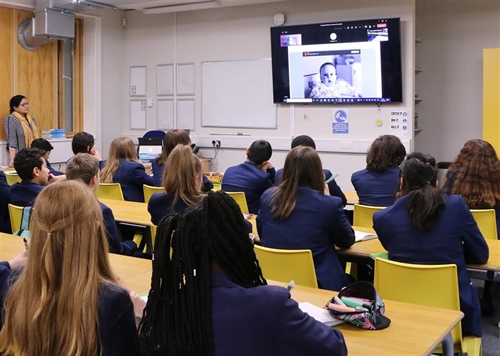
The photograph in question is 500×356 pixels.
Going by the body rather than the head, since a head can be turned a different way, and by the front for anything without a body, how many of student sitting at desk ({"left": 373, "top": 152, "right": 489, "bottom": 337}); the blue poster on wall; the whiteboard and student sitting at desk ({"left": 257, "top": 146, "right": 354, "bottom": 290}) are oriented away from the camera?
2

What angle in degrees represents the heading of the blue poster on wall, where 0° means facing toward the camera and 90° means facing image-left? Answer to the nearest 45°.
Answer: approximately 0°

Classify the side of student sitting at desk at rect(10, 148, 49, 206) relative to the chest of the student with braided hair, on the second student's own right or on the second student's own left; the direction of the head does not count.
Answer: on the second student's own left

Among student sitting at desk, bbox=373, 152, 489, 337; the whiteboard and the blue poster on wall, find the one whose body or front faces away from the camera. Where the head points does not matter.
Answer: the student sitting at desk

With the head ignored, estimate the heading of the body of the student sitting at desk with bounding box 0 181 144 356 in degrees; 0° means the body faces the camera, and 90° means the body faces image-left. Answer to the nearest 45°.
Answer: approximately 225°

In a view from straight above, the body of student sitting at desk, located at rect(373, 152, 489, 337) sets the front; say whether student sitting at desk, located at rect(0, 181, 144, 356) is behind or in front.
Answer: behind

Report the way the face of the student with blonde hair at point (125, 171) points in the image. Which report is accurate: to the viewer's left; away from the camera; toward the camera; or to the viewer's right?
away from the camera

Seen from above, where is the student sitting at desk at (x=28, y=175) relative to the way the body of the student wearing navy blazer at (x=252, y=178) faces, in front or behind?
behind

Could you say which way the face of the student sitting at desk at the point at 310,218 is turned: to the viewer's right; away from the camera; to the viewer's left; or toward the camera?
away from the camera

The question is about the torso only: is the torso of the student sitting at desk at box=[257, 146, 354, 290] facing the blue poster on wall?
yes

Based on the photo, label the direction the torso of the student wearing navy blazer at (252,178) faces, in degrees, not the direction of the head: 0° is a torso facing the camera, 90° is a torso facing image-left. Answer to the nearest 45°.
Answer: approximately 225°
